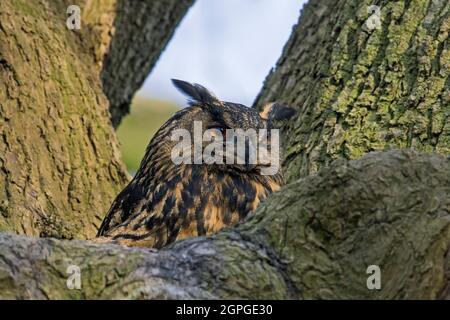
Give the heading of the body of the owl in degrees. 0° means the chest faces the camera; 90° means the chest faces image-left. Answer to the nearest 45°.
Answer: approximately 315°
